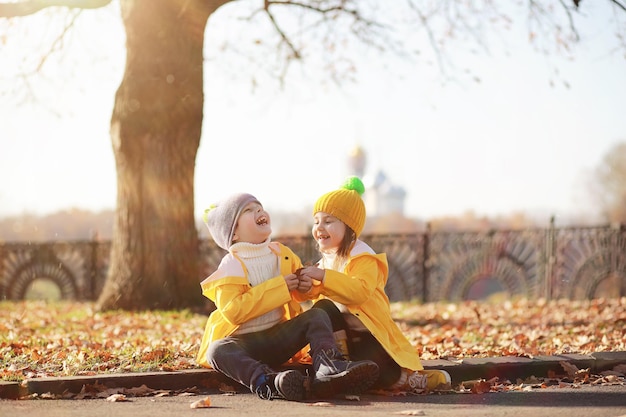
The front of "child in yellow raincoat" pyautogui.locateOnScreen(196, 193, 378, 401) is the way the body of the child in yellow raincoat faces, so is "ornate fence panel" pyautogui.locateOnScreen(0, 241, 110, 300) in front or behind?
behind

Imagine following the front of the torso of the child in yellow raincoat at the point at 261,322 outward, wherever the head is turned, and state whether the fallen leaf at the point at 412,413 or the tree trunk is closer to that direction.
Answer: the fallen leaf

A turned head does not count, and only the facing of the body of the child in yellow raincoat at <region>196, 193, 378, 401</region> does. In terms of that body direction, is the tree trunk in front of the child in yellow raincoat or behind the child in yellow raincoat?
behind

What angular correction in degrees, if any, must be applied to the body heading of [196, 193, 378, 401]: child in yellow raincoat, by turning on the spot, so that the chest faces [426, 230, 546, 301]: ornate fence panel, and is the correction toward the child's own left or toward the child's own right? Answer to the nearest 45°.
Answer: approximately 135° to the child's own left

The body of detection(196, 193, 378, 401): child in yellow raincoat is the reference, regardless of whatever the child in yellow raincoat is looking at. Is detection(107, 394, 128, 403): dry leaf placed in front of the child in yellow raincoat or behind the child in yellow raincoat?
behind

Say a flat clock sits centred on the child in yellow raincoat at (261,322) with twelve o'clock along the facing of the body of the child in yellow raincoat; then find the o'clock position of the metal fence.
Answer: The metal fence is roughly at 8 o'clock from the child in yellow raincoat.

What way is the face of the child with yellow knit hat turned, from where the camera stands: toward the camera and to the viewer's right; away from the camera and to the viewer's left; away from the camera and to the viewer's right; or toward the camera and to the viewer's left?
toward the camera and to the viewer's left

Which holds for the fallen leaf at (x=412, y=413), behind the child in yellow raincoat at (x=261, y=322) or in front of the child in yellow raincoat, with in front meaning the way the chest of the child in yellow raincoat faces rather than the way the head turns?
in front

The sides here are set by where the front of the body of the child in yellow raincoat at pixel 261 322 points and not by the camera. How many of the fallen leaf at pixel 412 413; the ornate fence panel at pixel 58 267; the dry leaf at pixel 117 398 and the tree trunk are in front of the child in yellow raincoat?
1

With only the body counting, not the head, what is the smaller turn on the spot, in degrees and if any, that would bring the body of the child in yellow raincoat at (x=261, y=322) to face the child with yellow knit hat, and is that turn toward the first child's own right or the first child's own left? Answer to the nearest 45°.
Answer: approximately 45° to the first child's own left

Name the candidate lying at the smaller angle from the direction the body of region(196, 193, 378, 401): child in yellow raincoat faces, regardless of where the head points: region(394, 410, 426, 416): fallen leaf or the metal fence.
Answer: the fallen leaf

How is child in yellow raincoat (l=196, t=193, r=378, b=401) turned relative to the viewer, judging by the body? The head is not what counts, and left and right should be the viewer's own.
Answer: facing the viewer and to the right of the viewer

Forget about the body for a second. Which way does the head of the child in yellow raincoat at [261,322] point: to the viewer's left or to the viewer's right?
to the viewer's right

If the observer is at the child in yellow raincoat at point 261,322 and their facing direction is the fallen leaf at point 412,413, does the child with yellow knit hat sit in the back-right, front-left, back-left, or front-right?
front-left
